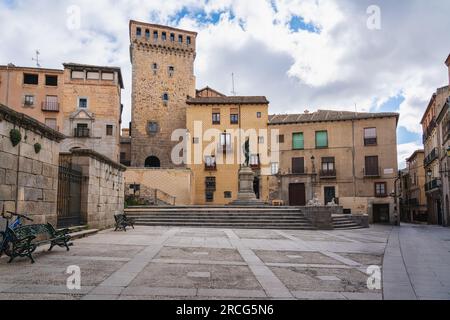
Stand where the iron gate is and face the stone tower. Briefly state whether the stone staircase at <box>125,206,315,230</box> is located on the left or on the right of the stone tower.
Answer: right

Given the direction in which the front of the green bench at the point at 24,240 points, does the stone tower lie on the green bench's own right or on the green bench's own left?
on the green bench's own left

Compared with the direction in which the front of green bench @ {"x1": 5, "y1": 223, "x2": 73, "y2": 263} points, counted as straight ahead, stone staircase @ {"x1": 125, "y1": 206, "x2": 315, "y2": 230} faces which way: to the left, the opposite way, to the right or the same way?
to the right

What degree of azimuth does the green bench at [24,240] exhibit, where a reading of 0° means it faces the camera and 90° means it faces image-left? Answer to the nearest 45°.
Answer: approximately 315°

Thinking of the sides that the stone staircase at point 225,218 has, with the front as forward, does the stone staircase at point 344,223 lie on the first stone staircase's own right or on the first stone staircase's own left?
on the first stone staircase's own left

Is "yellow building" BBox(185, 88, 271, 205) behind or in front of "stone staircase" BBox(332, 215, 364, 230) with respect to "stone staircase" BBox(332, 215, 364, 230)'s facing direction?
behind

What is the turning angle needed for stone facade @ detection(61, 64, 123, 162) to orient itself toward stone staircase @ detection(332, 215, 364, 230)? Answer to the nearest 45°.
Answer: approximately 45° to its left

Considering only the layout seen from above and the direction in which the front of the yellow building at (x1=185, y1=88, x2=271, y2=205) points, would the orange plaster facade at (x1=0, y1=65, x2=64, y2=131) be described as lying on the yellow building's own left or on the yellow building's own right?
on the yellow building's own right

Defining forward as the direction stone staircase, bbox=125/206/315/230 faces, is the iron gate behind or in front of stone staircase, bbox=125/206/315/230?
in front

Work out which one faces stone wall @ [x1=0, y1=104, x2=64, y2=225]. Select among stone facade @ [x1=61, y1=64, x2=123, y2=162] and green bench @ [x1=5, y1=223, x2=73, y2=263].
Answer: the stone facade
